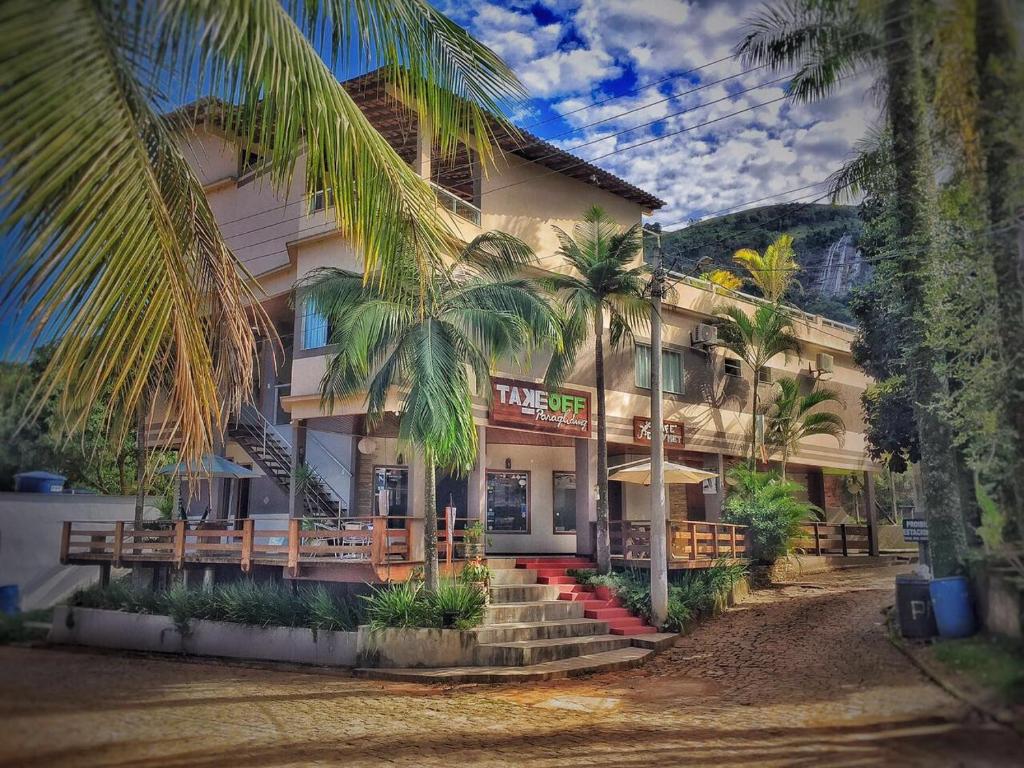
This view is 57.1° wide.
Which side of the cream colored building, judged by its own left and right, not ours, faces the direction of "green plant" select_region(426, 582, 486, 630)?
front

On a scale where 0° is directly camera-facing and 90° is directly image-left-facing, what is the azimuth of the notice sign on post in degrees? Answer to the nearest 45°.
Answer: approximately 0°

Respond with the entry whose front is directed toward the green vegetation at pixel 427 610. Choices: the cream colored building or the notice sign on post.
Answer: the cream colored building

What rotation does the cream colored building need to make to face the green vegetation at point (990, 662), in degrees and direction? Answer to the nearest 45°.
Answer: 0° — it already faces it

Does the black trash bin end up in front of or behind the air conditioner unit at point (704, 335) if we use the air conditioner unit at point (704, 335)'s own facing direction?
in front

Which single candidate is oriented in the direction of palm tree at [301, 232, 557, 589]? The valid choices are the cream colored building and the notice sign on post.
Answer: the cream colored building

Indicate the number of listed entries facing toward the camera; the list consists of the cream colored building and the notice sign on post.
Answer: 2

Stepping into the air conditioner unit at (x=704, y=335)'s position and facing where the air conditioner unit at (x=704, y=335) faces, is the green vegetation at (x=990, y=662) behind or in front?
in front
